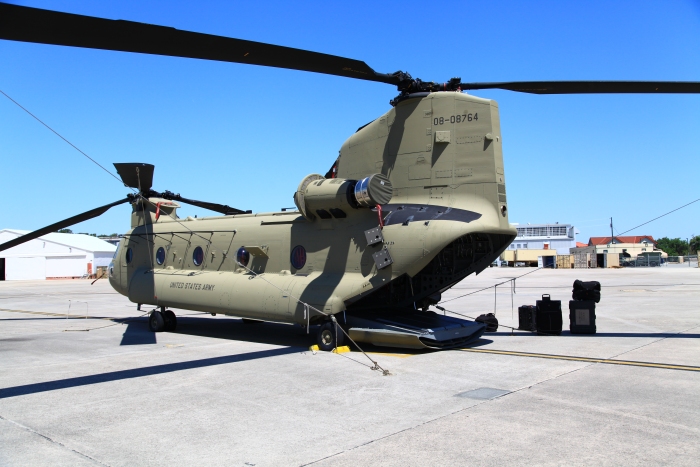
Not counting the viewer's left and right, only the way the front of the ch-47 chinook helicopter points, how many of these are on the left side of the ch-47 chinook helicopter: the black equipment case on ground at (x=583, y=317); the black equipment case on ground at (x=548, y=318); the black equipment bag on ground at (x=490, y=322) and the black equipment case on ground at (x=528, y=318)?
0

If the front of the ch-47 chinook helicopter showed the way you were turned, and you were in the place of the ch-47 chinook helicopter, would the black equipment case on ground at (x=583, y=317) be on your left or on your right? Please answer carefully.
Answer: on your right

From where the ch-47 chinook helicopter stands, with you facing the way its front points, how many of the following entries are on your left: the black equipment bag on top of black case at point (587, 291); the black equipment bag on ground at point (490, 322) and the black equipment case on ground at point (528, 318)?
0

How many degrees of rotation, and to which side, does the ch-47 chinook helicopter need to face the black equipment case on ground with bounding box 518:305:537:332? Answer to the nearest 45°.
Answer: approximately 90° to its right

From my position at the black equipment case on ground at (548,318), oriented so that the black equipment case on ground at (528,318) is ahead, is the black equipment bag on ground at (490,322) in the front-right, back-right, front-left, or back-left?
front-left

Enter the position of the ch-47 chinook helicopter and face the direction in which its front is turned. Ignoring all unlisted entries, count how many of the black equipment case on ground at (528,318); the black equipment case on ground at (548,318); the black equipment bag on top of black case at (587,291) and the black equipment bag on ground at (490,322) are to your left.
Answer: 0

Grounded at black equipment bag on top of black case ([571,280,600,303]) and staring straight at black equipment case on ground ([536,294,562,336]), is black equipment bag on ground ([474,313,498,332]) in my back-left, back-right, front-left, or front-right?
front-right

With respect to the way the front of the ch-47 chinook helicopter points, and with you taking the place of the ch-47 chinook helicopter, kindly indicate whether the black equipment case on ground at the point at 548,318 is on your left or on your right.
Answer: on your right

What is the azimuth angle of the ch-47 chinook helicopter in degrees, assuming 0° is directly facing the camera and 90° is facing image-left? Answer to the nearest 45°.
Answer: approximately 135°

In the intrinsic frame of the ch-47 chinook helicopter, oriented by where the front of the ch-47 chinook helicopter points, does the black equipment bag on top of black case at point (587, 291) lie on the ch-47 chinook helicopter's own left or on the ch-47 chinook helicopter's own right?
on the ch-47 chinook helicopter's own right
